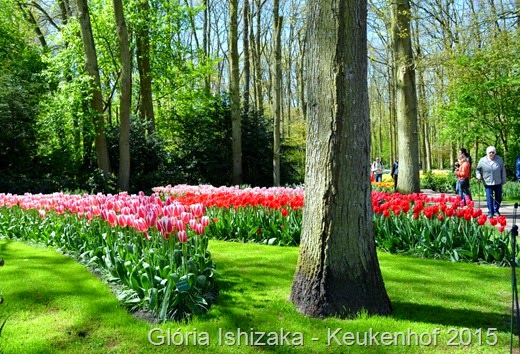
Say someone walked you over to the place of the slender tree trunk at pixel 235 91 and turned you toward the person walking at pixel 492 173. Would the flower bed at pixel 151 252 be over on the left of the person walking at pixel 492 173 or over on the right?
right

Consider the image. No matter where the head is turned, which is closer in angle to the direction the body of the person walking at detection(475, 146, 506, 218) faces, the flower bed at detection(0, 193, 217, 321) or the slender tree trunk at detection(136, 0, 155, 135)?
the flower bed

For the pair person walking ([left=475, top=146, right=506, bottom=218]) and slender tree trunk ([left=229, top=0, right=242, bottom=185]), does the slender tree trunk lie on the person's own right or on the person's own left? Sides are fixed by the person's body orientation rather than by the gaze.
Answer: on the person's own right

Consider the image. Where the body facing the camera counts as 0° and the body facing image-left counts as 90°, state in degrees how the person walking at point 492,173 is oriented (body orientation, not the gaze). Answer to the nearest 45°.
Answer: approximately 0°

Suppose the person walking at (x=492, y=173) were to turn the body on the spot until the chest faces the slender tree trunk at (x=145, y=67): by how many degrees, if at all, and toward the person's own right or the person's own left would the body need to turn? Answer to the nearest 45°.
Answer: approximately 90° to the person's own right

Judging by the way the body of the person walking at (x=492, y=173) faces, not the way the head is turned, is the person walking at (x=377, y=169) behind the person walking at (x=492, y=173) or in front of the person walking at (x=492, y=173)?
behind

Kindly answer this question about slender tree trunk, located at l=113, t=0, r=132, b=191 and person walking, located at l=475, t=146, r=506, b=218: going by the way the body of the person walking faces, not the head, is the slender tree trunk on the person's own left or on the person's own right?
on the person's own right

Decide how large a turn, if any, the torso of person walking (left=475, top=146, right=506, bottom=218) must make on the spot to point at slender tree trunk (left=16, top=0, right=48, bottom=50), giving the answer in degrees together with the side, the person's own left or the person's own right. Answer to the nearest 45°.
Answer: approximately 90° to the person's own right

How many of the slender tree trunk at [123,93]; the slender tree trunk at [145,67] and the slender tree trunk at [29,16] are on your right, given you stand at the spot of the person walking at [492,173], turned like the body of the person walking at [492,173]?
3

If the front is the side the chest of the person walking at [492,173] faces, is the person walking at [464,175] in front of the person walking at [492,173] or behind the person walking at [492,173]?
behind

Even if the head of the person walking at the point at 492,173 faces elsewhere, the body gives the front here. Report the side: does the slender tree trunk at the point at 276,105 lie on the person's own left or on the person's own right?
on the person's own right
